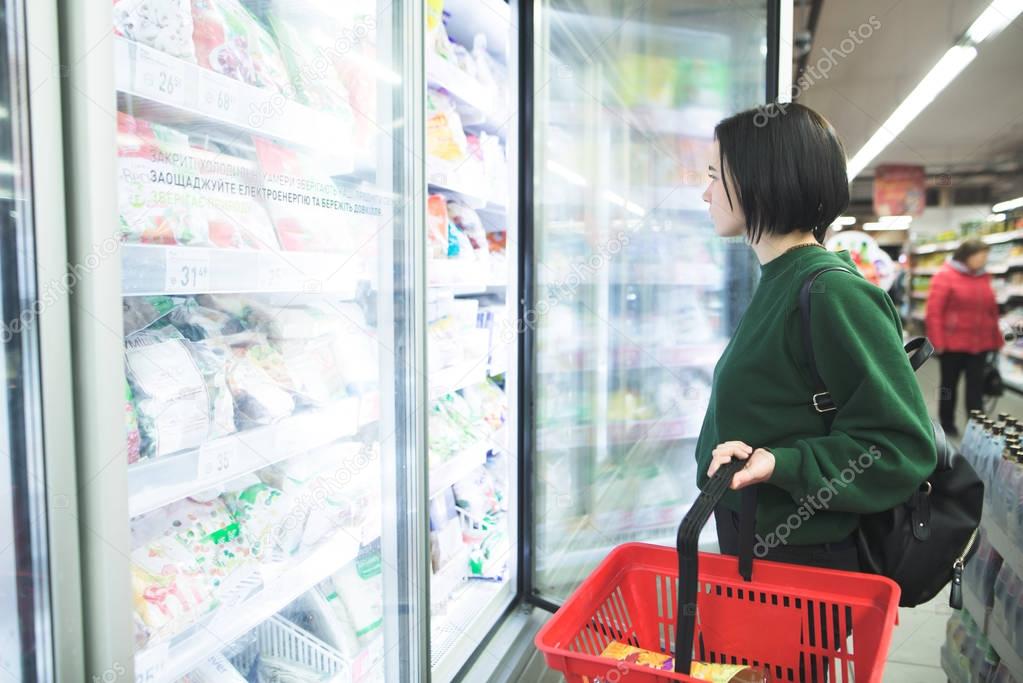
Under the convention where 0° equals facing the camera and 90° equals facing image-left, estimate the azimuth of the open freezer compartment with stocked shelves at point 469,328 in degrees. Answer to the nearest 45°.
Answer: approximately 315°

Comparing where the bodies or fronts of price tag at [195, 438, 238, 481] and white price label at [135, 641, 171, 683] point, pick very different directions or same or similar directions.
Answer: same or similar directions

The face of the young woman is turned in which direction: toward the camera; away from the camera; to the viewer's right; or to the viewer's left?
to the viewer's left

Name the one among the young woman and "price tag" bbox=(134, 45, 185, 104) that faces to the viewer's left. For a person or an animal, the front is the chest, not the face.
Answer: the young woman

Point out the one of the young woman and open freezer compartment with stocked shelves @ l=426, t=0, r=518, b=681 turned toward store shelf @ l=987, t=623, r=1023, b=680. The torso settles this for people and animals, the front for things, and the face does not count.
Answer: the open freezer compartment with stocked shelves

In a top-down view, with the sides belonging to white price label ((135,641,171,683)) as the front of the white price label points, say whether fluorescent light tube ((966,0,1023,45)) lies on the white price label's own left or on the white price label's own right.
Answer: on the white price label's own left

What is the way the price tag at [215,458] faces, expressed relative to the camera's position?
facing the viewer and to the right of the viewer

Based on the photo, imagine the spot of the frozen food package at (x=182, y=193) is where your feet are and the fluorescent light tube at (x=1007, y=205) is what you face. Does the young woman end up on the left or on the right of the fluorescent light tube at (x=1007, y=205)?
right

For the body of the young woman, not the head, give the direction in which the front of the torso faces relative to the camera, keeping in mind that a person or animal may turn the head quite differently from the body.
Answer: to the viewer's left

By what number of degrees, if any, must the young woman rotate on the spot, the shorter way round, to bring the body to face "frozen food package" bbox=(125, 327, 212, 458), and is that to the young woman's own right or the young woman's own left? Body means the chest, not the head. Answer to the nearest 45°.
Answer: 0° — they already face it

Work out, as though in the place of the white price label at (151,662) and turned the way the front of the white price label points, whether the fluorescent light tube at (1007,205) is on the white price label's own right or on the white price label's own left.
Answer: on the white price label's own left
